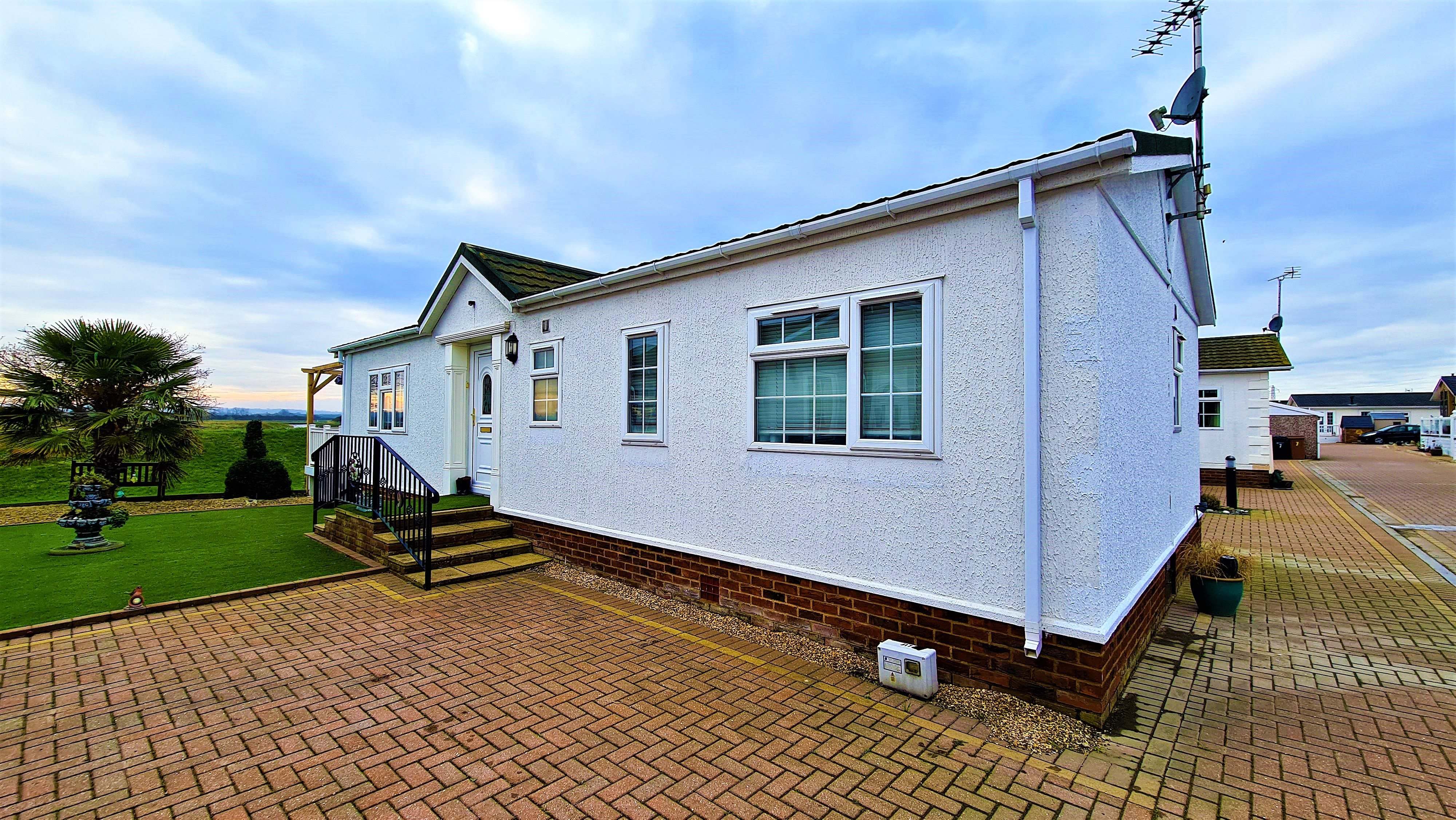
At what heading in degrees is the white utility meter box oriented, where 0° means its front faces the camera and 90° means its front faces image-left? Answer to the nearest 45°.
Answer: approximately 45°

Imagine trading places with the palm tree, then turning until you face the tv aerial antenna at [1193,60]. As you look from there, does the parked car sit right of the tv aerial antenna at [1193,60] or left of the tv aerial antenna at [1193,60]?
left

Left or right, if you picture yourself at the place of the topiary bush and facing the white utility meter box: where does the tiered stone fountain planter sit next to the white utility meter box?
right

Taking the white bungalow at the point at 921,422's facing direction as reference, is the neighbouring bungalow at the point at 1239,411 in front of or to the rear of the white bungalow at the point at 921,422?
to the rear

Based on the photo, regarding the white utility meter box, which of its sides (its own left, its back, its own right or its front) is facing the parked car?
back

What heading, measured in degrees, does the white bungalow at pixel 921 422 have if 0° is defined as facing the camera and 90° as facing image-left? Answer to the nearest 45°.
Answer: approximately 45°

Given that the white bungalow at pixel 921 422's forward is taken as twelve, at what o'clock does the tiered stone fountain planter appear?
The tiered stone fountain planter is roughly at 2 o'clock from the white bungalow.
